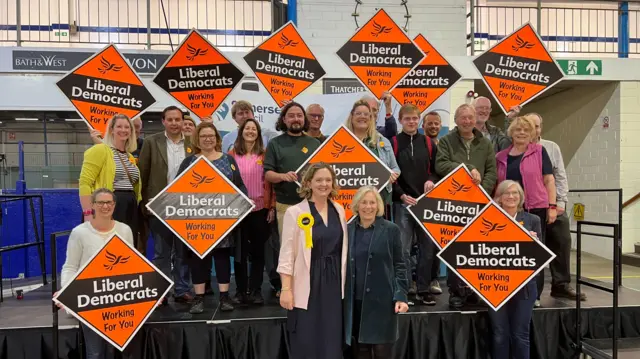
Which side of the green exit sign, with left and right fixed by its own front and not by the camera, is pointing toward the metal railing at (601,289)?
front

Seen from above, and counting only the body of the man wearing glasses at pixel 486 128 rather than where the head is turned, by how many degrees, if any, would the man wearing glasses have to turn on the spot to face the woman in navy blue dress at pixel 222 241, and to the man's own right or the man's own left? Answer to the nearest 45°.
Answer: approximately 45° to the man's own right

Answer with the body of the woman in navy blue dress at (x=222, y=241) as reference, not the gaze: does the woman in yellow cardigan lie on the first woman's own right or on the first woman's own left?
on the first woman's own right

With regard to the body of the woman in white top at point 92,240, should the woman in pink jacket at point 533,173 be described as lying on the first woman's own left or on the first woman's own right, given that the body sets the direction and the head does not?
on the first woman's own left

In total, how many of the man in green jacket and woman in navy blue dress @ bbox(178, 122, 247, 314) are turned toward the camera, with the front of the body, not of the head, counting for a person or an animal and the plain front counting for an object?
2

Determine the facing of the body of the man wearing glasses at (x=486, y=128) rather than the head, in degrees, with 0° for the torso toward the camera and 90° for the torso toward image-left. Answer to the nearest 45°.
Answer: approximately 0°

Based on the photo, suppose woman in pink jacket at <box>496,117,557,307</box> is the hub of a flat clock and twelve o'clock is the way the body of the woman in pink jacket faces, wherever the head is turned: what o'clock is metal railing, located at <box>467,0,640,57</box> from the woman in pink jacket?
The metal railing is roughly at 6 o'clock from the woman in pink jacket.

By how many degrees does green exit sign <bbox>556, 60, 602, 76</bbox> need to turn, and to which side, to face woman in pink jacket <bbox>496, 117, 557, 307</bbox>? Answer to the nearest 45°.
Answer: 0° — it already faces them
